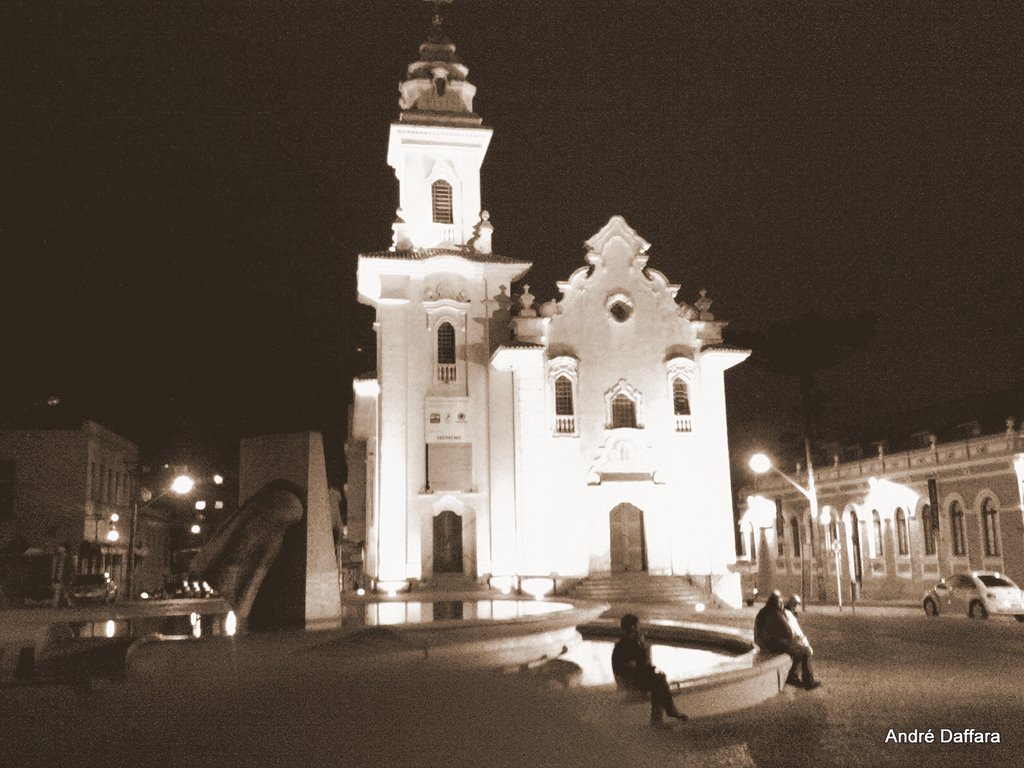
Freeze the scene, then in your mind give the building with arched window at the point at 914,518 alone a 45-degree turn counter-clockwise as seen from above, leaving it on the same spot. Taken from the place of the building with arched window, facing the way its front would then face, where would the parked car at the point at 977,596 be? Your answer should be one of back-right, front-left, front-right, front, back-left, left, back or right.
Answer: front

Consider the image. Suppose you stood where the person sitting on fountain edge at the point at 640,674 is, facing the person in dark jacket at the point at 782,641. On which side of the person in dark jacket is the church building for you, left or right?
left

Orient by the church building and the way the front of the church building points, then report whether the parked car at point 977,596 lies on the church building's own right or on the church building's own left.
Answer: on the church building's own left

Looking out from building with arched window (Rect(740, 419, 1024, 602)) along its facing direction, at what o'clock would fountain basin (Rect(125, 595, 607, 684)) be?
The fountain basin is roughly at 11 o'clock from the building with arched window.

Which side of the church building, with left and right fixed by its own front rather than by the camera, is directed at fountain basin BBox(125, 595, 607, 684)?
front

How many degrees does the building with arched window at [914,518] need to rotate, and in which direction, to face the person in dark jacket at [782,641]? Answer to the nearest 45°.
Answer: approximately 45° to its left

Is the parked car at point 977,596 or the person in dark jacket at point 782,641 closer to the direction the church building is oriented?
the person in dark jacket

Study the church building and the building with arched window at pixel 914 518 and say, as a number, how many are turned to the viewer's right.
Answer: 0

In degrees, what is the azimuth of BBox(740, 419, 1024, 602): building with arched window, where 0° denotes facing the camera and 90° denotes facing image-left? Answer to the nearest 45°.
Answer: approximately 45°
